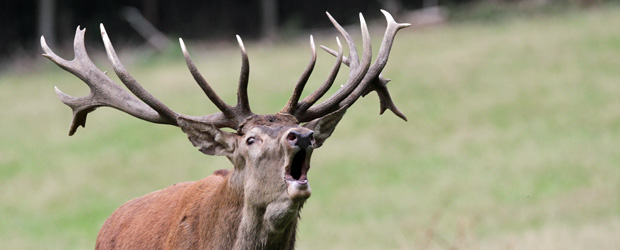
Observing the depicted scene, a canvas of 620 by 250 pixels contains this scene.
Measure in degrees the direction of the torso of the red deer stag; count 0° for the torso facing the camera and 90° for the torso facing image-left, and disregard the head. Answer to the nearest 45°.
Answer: approximately 315°
